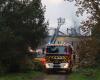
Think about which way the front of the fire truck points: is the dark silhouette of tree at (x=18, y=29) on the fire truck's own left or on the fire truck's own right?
on the fire truck's own right

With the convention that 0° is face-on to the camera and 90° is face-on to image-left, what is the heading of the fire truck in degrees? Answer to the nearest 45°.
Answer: approximately 0°
